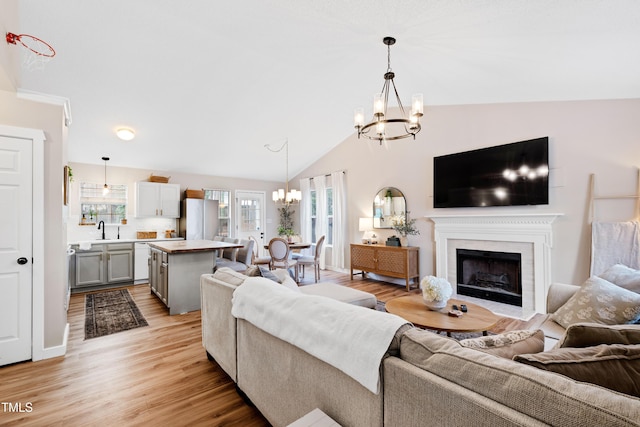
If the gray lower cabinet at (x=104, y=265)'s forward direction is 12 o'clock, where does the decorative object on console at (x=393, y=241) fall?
The decorative object on console is roughly at 10 o'clock from the gray lower cabinet.

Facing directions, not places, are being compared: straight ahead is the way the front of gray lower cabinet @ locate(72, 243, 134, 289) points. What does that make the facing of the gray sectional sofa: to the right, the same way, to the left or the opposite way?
to the left

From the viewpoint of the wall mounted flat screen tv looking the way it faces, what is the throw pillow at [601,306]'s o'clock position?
The throw pillow is roughly at 10 o'clock from the wall mounted flat screen tv.

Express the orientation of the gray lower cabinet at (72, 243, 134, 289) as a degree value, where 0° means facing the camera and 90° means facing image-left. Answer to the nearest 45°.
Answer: approximately 0°

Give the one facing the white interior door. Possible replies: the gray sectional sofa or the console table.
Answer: the console table

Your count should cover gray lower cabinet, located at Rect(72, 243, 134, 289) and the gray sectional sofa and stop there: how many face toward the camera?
1

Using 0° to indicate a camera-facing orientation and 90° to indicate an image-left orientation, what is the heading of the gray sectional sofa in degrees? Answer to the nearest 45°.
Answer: approximately 225°

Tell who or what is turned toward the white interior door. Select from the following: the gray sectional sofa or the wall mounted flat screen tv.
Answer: the wall mounted flat screen tv

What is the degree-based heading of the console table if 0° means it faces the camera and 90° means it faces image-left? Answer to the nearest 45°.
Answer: approximately 45°

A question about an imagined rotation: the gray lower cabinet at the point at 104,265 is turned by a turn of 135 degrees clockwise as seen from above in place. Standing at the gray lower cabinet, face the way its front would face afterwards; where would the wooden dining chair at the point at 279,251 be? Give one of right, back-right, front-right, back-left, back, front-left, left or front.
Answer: back

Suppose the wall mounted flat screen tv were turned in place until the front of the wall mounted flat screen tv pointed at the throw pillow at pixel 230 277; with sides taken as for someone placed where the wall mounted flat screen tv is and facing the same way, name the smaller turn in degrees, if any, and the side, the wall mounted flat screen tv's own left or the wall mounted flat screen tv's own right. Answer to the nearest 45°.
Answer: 0° — it already faces it

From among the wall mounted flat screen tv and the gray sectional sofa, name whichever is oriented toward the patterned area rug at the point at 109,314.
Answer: the wall mounted flat screen tv

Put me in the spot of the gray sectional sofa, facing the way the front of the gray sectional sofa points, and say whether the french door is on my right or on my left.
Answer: on my left
